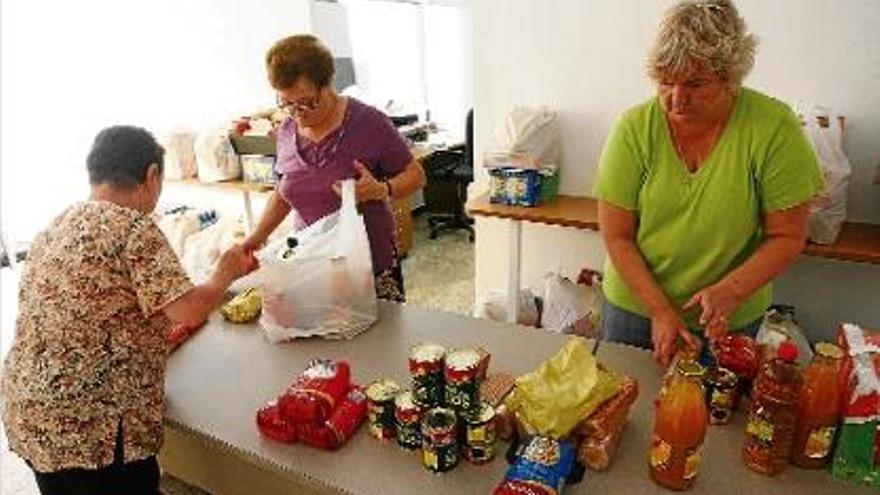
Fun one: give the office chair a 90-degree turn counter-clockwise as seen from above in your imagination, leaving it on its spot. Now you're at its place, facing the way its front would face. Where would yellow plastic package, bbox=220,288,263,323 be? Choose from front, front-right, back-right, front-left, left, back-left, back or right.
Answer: front

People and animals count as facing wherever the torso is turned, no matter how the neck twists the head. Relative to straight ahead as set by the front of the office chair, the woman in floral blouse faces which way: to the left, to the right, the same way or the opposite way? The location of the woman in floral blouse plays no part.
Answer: to the right

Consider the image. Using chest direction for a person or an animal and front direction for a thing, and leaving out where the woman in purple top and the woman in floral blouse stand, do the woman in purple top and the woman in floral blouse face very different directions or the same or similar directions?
very different directions

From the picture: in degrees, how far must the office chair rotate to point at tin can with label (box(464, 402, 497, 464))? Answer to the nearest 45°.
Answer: approximately 90° to its left

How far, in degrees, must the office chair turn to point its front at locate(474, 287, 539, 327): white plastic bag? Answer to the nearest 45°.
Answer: approximately 90° to its left

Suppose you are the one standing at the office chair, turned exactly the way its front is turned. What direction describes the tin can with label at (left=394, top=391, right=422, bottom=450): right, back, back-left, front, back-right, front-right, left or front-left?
left

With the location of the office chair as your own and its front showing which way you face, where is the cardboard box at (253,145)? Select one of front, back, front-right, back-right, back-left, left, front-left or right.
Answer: front-left

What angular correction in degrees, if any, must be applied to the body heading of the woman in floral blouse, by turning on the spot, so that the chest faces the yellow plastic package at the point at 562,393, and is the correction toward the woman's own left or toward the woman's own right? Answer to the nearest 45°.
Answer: approximately 90° to the woman's own right

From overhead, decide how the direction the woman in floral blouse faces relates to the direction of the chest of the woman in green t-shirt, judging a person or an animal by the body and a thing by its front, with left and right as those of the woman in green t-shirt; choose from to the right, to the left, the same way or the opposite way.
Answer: the opposite way

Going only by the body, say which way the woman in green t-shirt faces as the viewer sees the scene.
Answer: toward the camera

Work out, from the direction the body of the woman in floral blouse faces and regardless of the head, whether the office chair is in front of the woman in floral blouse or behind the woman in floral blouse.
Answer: in front

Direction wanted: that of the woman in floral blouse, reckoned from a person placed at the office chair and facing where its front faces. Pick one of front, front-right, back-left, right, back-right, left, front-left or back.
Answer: left

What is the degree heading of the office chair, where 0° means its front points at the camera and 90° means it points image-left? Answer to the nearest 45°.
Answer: approximately 90°

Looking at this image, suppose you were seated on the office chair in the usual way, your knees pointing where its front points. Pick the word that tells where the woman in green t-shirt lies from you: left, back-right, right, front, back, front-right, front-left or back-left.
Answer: left

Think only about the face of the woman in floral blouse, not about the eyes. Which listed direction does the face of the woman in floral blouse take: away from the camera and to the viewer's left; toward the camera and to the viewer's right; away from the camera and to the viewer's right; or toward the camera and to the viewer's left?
away from the camera and to the viewer's right

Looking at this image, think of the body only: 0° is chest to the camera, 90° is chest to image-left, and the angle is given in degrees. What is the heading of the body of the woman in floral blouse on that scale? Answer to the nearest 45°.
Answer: approximately 225°

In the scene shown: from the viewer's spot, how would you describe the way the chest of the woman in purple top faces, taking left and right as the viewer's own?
facing the viewer and to the left of the viewer

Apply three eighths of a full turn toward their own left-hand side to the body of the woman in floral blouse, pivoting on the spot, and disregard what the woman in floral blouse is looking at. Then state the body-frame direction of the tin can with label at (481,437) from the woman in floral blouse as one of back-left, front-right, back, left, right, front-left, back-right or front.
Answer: back-left

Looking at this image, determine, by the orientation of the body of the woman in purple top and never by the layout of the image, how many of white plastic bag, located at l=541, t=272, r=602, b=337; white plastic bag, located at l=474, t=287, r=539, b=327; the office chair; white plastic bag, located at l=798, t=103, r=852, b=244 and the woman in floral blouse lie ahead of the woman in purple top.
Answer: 1
